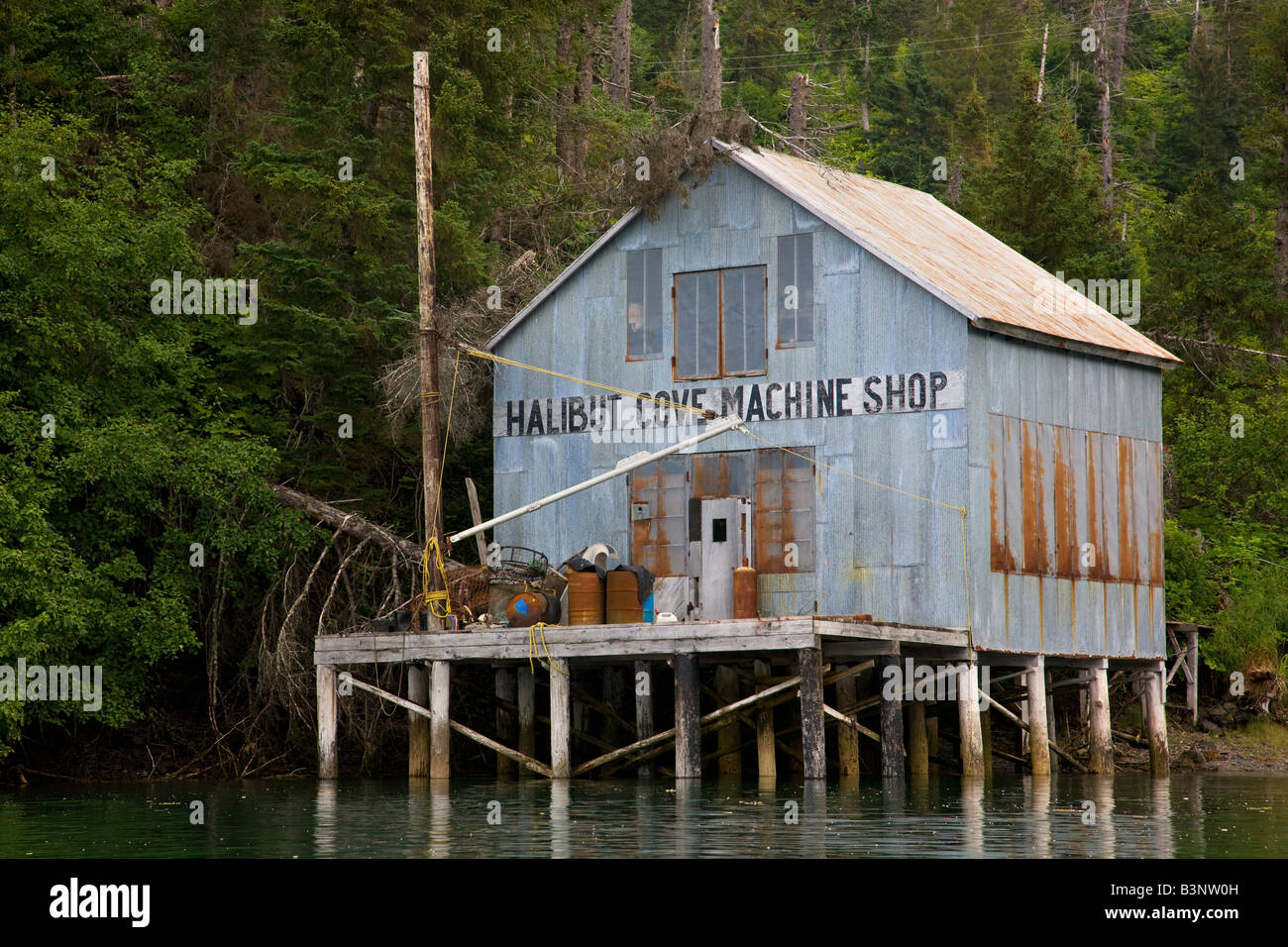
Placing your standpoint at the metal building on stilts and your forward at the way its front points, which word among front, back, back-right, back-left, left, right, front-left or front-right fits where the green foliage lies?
back

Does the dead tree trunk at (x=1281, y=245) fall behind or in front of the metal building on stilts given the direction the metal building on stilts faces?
behind

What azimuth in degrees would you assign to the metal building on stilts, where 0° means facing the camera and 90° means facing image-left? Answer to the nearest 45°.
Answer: approximately 45°

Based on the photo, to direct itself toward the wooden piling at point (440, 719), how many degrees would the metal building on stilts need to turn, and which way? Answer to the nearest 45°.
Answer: approximately 45° to its right

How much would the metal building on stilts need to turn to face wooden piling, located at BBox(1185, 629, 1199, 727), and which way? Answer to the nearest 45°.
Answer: approximately 180°

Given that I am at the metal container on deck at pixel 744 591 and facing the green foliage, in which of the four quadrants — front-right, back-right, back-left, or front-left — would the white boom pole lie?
back-left

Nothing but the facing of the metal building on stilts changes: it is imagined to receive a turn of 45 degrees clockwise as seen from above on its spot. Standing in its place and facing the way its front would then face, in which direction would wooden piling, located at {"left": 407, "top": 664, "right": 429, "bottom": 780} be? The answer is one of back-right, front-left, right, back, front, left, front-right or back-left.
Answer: front

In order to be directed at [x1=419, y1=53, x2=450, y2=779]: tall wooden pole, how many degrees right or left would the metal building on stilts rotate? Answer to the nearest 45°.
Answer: approximately 45° to its right

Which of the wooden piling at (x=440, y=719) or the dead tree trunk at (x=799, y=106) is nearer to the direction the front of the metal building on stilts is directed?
the wooden piling

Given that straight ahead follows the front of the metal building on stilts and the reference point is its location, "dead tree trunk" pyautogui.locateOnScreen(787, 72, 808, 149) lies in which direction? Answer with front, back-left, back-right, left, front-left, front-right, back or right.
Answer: back-right
